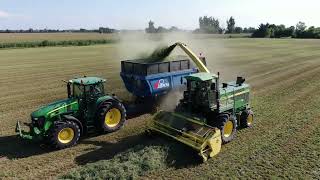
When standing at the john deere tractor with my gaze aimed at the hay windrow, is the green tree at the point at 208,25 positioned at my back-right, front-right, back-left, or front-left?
back-left

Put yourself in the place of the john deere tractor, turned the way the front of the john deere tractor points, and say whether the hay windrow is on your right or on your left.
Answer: on your left

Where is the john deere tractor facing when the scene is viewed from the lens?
facing the viewer and to the left of the viewer

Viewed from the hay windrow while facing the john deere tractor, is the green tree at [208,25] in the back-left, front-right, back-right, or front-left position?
front-right

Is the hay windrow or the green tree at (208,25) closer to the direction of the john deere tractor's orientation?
the hay windrow

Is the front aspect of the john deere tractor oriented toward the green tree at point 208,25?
no

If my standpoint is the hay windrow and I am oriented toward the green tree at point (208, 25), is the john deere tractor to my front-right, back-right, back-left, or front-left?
front-left
